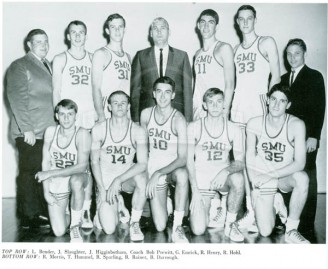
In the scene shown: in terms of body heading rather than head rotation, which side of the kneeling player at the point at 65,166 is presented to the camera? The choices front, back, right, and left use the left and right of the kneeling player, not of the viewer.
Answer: front

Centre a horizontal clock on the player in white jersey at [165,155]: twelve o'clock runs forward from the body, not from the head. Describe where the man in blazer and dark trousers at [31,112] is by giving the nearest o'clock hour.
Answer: The man in blazer and dark trousers is roughly at 3 o'clock from the player in white jersey.

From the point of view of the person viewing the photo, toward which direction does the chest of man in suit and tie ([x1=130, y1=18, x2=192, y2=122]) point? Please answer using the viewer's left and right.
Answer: facing the viewer

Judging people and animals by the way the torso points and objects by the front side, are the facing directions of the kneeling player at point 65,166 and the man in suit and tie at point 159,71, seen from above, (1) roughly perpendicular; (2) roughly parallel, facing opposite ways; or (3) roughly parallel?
roughly parallel

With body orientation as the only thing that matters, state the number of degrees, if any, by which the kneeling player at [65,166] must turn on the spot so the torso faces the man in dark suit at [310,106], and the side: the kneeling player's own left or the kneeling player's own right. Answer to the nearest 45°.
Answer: approximately 90° to the kneeling player's own left

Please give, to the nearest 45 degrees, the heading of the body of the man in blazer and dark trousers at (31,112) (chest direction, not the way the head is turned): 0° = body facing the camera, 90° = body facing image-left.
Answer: approximately 315°

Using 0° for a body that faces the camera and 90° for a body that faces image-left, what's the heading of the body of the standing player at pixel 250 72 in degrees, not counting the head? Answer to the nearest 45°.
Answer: approximately 45°
